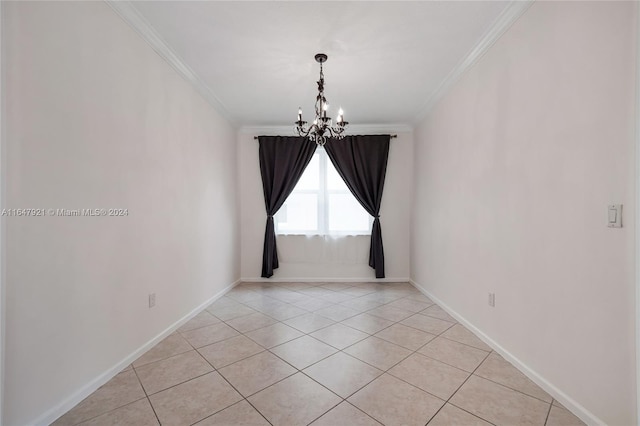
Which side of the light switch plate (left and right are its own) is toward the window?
right

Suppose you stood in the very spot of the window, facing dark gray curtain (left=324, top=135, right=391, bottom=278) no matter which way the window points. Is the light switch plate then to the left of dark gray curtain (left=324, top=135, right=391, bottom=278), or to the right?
right

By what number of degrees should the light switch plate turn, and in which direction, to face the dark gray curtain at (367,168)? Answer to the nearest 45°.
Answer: approximately 90° to its right

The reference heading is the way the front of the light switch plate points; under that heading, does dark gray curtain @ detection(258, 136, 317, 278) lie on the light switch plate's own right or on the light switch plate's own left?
on the light switch plate's own right

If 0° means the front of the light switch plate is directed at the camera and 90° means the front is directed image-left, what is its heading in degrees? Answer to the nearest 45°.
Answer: approximately 45°
